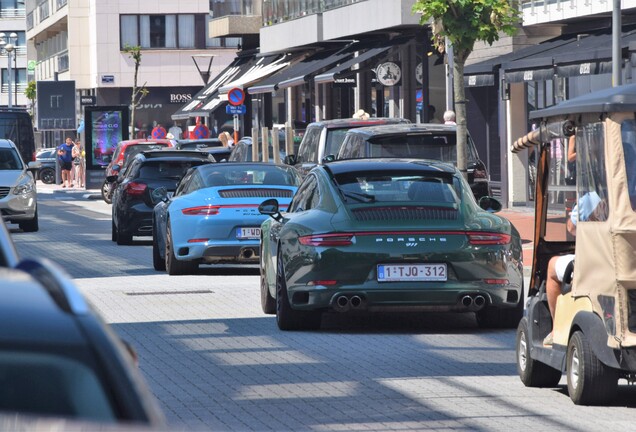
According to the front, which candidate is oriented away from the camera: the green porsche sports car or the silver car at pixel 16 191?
the green porsche sports car

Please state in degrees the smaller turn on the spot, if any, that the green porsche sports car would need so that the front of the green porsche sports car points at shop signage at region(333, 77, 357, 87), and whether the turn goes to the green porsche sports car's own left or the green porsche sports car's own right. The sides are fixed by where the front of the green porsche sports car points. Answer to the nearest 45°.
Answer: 0° — it already faces it

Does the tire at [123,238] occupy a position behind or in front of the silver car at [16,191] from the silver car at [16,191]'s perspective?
in front

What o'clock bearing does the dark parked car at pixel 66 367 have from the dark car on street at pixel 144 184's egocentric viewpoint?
the dark parked car at pixel 66 367 is roughly at 6 o'clock from the dark car on street at pixel 144 184.

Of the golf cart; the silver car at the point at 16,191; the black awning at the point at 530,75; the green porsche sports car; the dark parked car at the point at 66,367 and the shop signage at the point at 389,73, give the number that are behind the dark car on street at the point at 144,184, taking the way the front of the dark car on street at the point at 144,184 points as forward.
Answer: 3

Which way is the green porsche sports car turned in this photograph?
away from the camera

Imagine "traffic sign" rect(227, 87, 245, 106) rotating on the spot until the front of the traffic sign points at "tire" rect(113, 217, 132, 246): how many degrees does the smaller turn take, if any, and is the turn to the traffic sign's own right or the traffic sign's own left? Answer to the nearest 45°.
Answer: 0° — it already faces it

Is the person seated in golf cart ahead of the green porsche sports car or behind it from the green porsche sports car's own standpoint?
behind

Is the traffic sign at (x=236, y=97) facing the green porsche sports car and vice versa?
yes

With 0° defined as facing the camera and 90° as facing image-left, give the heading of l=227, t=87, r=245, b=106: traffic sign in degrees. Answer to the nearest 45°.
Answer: approximately 0°

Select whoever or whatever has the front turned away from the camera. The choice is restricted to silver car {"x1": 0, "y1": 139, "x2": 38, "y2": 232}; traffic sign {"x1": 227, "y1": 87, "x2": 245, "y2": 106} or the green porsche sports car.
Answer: the green porsche sports car

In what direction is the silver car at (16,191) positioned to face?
toward the camera

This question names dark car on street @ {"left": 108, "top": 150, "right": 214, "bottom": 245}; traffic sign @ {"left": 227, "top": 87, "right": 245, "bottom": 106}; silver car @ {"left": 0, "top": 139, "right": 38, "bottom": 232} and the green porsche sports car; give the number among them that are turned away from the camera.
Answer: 2

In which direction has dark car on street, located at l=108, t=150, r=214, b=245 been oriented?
away from the camera

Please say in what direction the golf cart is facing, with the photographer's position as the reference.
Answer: facing away from the viewer and to the left of the viewer

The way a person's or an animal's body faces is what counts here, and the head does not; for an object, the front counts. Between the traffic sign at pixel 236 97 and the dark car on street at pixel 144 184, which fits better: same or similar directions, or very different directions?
very different directions

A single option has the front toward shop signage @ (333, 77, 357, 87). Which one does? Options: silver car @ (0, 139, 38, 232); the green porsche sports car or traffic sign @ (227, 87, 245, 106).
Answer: the green porsche sports car
